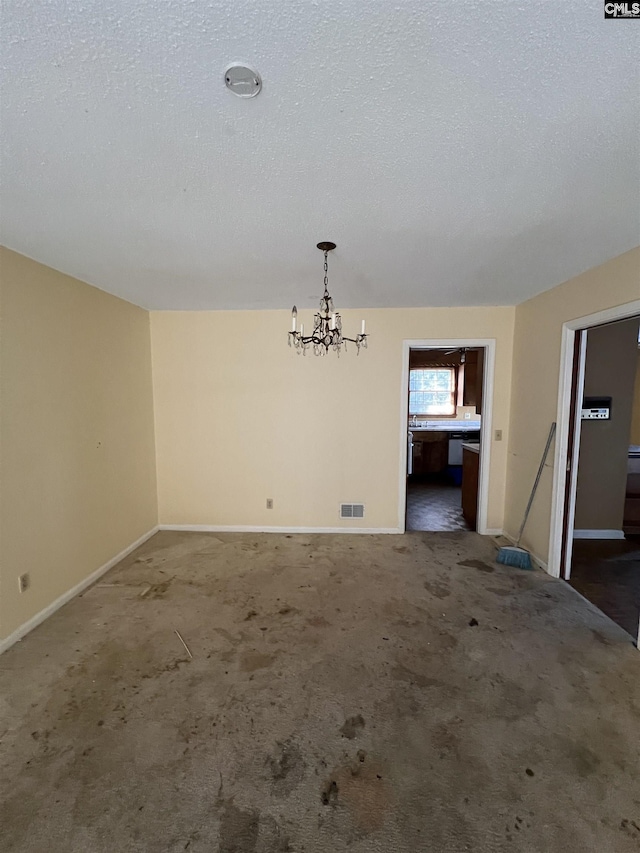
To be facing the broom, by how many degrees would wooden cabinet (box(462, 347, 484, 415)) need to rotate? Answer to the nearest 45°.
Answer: approximately 90° to its left

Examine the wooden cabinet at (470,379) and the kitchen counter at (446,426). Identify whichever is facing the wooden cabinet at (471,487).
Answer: the kitchen counter

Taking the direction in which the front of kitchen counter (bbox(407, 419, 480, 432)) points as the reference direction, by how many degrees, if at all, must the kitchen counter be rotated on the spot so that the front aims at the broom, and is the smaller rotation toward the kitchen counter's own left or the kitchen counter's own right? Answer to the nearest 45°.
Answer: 0° — it already faces it

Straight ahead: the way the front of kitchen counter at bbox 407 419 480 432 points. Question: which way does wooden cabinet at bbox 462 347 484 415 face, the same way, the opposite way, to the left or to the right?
to the right

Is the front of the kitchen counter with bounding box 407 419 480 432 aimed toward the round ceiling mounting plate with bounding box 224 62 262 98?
yes

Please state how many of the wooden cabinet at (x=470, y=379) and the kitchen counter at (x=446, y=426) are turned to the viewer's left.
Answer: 1

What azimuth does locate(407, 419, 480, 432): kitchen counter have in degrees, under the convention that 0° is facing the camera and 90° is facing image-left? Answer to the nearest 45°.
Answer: approximately 0°
